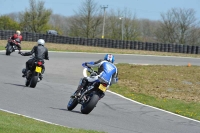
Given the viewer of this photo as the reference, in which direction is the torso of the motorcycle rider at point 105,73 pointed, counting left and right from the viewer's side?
facing away from the viewer and to the left of the viewer

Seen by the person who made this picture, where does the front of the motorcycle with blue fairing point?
facing away from the viewer and to the left of the viewer

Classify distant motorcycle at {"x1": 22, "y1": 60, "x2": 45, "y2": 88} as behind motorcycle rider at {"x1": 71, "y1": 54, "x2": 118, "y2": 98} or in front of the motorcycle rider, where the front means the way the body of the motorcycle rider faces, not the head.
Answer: in front

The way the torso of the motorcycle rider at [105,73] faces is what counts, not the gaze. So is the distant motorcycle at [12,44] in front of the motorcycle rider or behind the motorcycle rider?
in front
